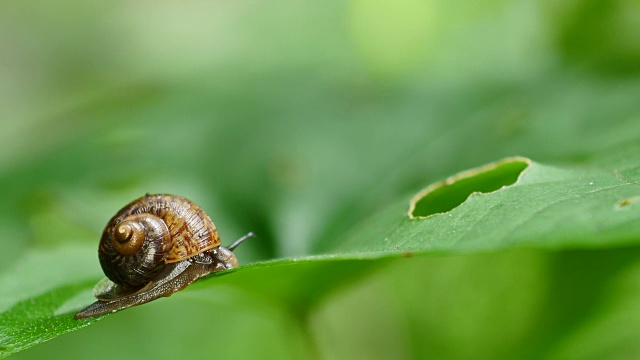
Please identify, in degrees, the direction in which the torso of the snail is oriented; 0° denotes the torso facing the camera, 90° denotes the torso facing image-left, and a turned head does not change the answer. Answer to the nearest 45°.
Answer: approximately 270°
